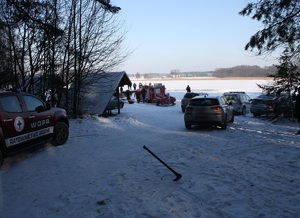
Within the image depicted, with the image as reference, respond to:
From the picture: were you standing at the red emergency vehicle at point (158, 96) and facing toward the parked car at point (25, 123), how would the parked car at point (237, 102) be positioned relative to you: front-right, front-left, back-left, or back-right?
front-left

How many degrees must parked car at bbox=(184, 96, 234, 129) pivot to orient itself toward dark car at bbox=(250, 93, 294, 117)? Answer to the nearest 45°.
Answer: approximately 45° to its right

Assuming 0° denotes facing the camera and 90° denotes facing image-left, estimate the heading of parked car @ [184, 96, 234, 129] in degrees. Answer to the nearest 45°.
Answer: approximately 180°

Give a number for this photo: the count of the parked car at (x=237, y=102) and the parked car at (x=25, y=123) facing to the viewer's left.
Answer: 0

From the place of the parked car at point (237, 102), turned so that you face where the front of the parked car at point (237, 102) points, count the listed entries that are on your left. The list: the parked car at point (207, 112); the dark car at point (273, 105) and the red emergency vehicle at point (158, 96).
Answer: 1

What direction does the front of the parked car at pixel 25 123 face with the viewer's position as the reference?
facing away from the viewer and to the right of the viewer

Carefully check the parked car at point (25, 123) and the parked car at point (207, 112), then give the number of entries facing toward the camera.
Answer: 0
